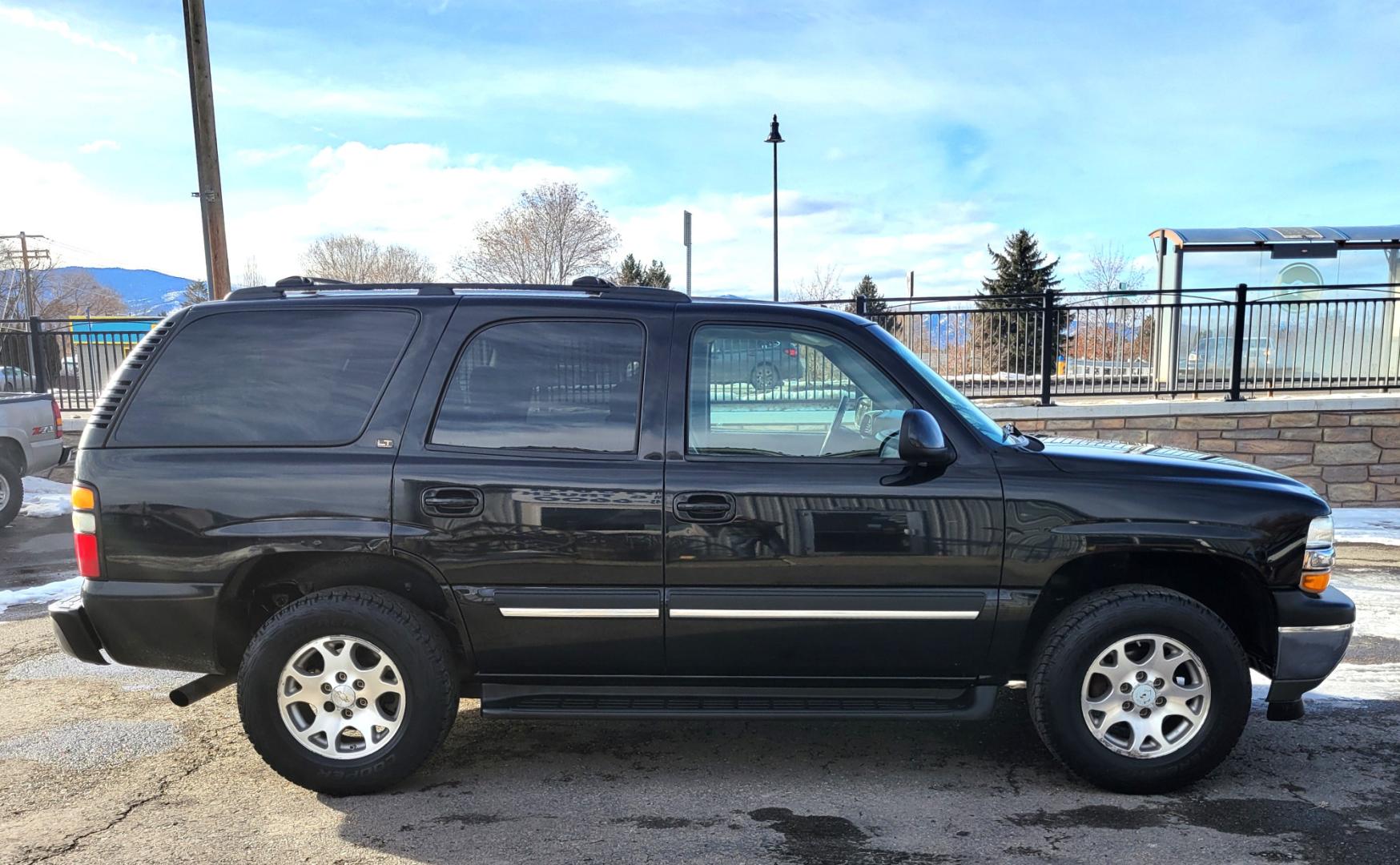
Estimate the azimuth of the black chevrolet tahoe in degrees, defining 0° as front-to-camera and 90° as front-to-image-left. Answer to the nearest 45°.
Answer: approximately 270°

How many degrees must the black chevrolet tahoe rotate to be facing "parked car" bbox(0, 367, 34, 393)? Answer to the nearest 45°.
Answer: approximately 135° to its left

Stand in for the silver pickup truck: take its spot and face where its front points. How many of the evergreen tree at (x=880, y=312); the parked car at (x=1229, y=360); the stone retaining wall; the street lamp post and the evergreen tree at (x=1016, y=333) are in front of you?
0

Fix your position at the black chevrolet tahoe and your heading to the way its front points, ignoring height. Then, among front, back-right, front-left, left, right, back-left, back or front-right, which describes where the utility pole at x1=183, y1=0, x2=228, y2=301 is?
back-left

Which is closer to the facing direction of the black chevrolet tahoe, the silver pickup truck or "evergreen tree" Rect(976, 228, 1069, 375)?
the evergreen tree

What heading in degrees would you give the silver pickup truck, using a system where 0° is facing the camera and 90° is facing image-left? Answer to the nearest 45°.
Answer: approximately 90°

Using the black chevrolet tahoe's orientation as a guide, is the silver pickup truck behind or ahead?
behind

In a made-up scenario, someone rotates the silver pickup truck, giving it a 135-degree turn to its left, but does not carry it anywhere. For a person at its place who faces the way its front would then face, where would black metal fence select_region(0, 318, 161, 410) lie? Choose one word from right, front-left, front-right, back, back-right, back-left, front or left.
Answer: back-left

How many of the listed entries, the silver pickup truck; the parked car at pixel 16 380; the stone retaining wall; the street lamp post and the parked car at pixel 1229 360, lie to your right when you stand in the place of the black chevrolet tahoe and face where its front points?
0

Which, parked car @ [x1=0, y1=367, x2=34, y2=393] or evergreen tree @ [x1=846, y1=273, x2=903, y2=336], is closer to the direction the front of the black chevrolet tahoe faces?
the evergreen tree

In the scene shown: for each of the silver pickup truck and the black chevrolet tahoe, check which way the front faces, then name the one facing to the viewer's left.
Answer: the silver pickup truck

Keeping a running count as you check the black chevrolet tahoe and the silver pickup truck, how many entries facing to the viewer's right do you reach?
1

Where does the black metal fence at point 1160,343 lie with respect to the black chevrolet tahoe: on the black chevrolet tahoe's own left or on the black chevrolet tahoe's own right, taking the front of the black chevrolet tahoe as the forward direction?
on the black chevrolet tahoe's own left

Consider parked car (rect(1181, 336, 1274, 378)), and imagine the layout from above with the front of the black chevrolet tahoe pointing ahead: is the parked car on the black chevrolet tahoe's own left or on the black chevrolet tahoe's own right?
on the black chevrolet tahoe's own left

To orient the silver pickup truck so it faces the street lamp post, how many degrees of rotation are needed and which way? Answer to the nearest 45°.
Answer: approximately 135° to its right

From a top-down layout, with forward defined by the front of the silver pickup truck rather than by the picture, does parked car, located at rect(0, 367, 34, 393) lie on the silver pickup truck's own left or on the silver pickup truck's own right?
on the silver pickup truck's own right
